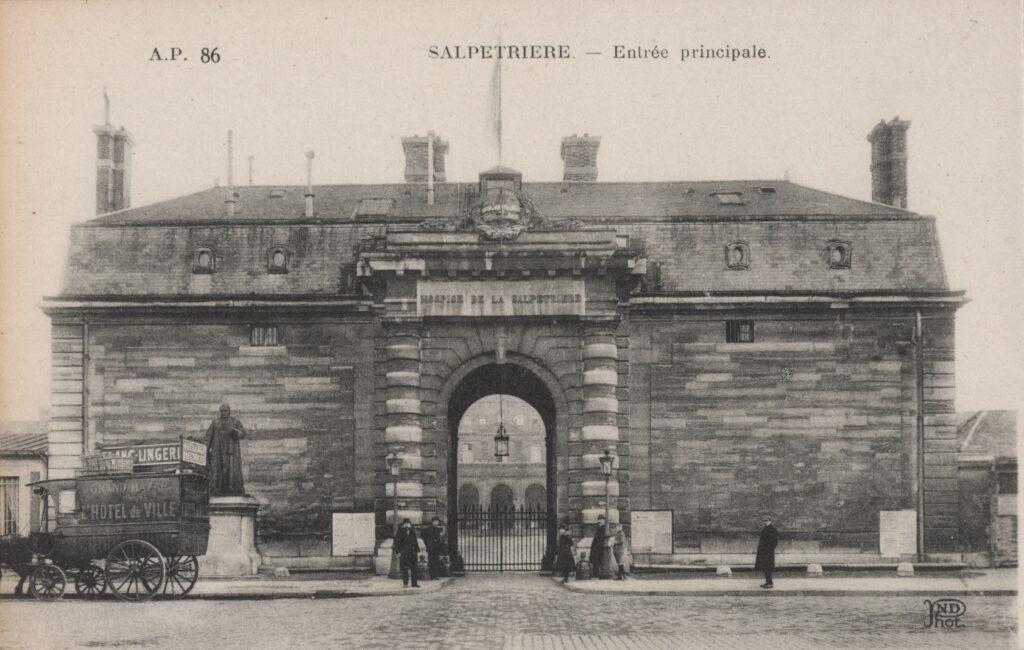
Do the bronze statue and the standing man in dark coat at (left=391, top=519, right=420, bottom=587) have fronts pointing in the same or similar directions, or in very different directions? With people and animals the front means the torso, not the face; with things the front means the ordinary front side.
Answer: same or similar directions

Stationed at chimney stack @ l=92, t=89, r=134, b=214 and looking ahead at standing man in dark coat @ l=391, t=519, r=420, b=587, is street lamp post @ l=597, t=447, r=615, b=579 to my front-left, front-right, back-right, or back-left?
front-left

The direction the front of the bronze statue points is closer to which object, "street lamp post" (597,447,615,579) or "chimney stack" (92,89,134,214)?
the street lamp post

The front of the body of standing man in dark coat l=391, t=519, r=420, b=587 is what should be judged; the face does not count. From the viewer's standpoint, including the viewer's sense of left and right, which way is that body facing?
facing the viewer

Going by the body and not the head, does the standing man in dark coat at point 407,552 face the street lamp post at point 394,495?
no

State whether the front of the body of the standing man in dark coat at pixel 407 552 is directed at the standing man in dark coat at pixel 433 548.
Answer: no

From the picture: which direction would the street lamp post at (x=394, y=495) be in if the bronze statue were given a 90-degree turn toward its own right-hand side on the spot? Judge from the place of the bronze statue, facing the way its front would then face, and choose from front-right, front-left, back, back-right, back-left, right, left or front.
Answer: back

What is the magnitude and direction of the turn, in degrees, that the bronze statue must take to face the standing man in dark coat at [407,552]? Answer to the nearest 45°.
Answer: approximately 45° to its left

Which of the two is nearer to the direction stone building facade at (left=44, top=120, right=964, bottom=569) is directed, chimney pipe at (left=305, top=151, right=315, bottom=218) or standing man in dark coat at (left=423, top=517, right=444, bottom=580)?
the standing man in dark coat

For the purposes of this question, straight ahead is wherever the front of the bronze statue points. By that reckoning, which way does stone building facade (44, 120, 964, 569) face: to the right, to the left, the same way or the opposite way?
the same way

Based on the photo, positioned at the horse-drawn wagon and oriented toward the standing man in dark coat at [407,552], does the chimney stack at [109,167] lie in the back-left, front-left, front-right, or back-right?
front-left

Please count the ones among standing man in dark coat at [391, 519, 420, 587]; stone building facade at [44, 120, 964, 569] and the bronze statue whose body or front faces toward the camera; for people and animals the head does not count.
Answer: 3

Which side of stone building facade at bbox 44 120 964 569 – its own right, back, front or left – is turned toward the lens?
front

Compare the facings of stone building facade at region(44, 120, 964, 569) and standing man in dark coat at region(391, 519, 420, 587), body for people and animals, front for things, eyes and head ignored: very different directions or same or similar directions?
same or similar directions

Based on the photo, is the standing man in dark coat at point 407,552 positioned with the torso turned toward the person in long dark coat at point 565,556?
no

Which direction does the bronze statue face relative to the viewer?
toward the camera
